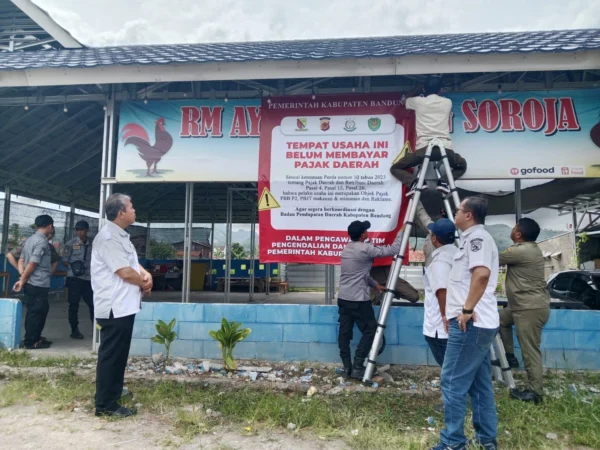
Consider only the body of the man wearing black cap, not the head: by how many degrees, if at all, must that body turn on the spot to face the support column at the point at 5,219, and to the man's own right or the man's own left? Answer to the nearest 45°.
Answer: approximately 90° to the man's own left

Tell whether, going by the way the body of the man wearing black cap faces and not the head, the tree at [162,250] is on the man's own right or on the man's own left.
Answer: on the man's own left

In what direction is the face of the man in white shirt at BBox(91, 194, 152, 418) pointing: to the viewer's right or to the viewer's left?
to the viewer's right

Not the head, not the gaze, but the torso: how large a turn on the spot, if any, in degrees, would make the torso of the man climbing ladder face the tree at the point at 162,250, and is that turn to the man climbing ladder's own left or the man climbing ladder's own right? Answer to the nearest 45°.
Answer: approximately 45° to the man climbing ladder's own left

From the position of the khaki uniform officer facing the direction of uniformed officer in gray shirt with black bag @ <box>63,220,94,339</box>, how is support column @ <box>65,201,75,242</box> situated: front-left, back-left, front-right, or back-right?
front-right

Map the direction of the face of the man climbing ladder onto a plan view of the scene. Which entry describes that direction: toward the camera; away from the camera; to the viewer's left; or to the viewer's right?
away from the camera

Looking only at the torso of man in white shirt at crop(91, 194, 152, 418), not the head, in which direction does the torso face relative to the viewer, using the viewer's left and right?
facing to the right of the viewer

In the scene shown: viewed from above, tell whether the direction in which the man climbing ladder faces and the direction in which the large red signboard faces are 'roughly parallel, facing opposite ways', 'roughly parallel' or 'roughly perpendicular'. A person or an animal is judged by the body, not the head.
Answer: roughly parallel, facing opposite ways

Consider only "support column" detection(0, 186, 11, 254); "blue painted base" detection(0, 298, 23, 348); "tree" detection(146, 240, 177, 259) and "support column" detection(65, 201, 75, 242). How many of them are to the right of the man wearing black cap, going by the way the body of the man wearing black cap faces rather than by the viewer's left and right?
0

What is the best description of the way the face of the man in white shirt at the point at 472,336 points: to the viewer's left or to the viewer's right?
to the viewer's left

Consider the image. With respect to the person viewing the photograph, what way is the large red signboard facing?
facing the viewer
